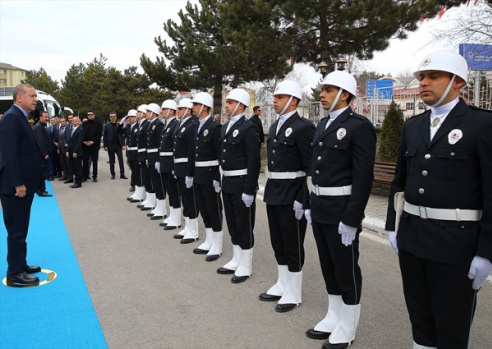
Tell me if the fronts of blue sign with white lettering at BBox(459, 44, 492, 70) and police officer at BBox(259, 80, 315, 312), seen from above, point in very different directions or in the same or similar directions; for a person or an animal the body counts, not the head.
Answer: same or similar directions

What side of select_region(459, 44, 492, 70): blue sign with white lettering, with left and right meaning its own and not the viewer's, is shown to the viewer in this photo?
front

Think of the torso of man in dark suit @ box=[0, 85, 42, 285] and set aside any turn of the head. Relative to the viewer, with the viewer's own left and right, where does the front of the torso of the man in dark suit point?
facing to the right of the viewer

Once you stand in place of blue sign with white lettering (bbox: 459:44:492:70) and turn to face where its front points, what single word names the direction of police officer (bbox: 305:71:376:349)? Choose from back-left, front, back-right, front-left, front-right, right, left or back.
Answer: front

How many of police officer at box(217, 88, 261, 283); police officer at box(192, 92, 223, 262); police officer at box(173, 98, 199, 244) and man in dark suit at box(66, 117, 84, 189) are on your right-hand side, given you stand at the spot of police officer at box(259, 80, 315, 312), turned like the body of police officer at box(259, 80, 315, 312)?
4

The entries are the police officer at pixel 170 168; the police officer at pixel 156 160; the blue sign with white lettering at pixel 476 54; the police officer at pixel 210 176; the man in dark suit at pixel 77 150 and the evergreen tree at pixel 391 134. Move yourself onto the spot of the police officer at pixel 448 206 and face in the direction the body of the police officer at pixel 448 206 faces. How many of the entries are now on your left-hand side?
0

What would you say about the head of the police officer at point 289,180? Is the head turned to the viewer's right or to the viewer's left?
to the viewer's left

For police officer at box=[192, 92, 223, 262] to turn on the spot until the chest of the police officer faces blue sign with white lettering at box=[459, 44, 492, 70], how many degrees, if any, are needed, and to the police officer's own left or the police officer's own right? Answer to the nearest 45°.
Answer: approximately 180°

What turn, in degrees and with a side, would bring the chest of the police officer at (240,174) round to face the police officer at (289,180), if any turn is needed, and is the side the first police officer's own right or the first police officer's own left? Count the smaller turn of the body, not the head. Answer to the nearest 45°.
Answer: approximately 90° to the first police officer's own left

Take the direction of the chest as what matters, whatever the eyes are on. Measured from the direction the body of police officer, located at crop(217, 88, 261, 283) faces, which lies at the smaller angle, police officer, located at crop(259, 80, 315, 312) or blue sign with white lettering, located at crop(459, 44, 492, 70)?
the police officer

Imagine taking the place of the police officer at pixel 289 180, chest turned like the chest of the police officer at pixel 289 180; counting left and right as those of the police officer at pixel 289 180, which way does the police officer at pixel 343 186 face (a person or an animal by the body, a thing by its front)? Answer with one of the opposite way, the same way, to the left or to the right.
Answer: the same way

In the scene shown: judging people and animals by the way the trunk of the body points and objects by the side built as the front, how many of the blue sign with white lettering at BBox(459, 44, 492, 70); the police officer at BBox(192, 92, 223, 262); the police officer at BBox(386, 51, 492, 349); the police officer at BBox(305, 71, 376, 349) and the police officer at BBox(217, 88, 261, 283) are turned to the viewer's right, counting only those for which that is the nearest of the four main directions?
0

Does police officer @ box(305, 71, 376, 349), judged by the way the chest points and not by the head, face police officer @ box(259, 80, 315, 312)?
no

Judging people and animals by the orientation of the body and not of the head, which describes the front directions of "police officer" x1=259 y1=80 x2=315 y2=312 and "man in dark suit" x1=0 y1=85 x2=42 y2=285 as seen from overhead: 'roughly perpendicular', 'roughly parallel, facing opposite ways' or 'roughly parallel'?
roughly parallel, facing opposite ways

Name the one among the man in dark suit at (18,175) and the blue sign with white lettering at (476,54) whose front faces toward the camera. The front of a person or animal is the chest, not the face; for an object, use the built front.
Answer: the blue sign with white lettering

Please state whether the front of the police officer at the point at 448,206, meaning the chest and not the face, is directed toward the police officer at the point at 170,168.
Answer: no

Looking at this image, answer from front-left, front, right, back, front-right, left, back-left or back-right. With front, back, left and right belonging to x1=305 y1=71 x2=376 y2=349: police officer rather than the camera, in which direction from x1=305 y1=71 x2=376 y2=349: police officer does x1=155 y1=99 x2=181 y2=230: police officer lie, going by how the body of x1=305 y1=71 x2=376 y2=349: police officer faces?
right

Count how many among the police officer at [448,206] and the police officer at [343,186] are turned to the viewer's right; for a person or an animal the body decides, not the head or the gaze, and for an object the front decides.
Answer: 0

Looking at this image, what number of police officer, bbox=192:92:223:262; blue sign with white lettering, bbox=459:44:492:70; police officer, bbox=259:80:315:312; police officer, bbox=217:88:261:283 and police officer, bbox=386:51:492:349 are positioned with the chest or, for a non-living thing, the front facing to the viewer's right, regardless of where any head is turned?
0

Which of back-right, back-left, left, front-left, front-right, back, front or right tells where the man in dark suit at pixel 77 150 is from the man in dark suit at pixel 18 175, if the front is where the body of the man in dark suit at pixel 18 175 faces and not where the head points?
left

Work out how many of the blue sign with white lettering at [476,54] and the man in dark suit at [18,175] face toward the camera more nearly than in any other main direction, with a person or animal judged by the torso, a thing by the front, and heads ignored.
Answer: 1
